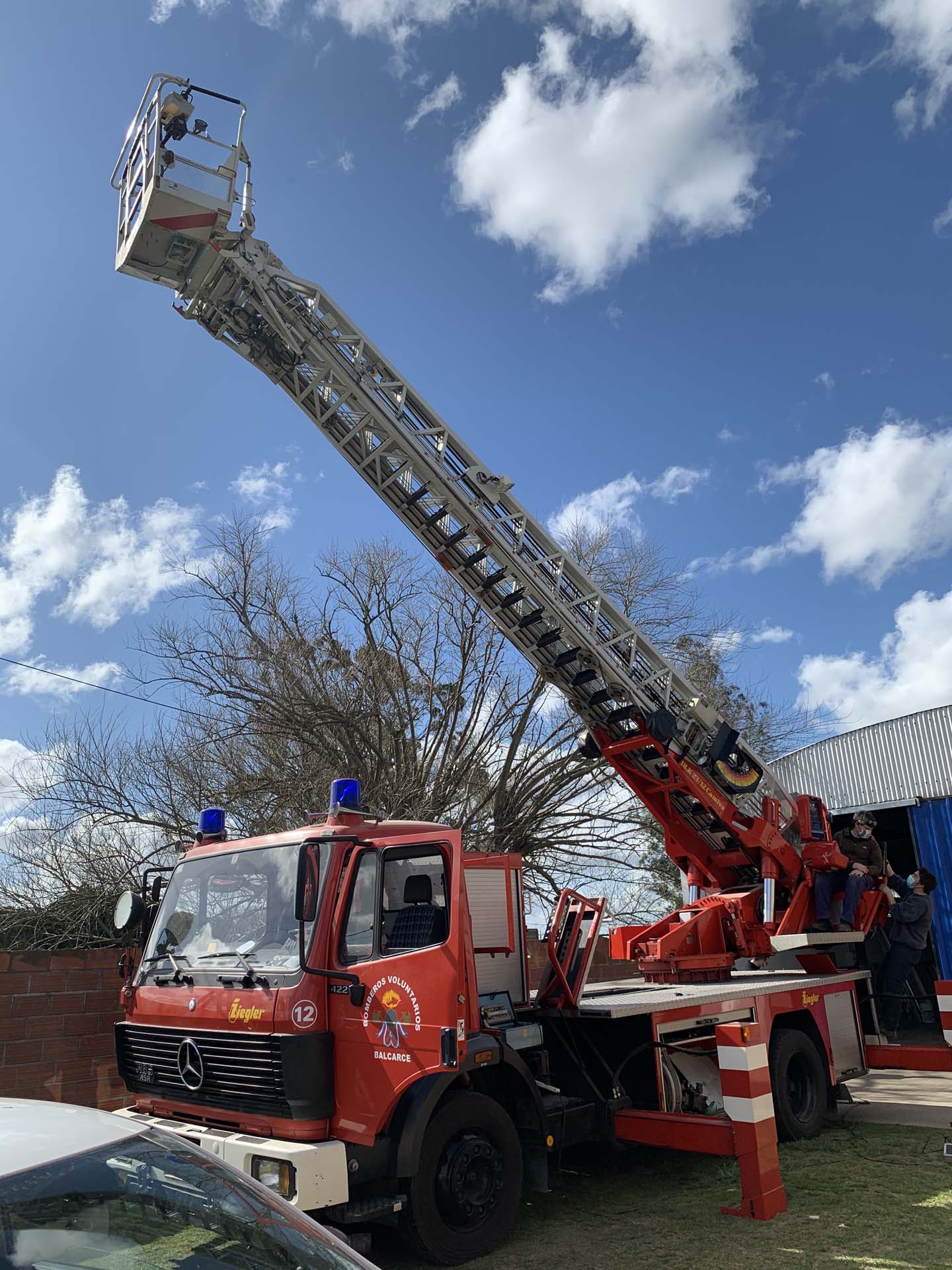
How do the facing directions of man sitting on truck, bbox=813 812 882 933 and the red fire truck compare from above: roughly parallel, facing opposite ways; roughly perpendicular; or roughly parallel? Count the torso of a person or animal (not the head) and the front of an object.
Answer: roughly parallel

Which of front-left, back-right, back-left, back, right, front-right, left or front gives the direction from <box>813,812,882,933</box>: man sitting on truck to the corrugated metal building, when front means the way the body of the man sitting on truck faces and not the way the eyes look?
back-right

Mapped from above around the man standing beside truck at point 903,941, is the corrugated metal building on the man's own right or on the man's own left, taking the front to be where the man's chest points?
on the man's own right

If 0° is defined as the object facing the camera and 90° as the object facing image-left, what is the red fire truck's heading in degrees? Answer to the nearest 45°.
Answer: approximately 45°

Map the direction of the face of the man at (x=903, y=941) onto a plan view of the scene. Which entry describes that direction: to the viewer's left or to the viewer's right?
to the viewer's left

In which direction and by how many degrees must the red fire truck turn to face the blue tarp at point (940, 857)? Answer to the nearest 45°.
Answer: approximately 180°

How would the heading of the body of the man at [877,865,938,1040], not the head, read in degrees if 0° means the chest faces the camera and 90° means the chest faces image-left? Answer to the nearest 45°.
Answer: approximately 90°
